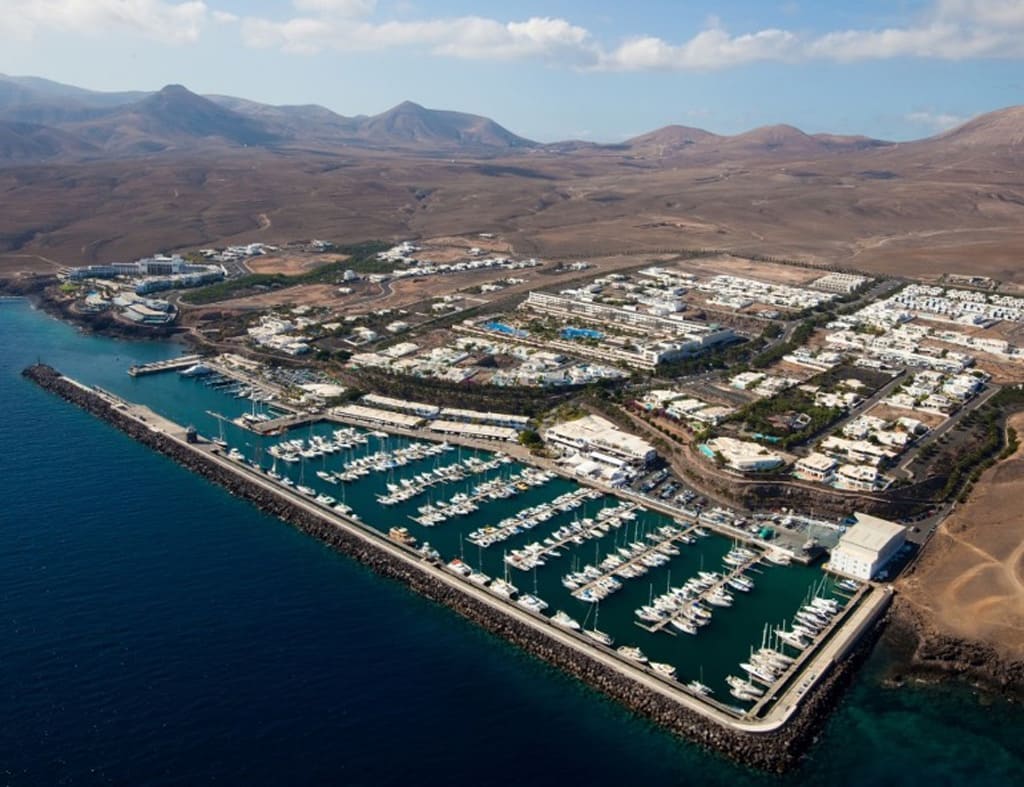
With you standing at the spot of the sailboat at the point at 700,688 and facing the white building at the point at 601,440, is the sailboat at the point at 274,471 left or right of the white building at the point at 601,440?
left

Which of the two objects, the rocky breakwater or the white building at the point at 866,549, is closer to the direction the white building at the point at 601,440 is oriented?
the rocky breakwater

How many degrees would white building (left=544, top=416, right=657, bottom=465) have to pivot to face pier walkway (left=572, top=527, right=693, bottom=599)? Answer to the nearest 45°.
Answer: approximately 45° to its left

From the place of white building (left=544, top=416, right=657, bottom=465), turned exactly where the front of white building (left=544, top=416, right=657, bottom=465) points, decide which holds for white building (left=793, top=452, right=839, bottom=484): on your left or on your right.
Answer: on your left

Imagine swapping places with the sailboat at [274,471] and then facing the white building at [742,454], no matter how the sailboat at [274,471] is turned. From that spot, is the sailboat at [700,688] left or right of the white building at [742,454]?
right

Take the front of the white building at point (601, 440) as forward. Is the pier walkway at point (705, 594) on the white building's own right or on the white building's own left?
on the white building's own left

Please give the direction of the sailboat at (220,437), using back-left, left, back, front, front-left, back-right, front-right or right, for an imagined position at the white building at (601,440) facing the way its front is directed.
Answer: front-right

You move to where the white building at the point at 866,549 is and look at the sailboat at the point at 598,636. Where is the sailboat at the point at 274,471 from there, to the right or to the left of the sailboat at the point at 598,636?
right

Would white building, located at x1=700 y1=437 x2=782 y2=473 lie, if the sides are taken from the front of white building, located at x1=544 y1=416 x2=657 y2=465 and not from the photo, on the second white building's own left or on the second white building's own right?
on the second white building's own left

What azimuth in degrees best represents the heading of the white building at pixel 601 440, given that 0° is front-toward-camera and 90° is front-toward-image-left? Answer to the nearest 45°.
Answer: approximately 45°

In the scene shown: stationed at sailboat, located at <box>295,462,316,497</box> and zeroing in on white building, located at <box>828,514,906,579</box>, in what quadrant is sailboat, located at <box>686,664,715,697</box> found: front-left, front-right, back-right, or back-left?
front-right

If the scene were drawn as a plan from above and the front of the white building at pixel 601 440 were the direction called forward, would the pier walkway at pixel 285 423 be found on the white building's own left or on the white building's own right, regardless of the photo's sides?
on the white building's own right

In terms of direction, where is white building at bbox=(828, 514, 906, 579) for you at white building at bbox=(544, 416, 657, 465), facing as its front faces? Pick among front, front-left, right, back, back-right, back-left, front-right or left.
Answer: left

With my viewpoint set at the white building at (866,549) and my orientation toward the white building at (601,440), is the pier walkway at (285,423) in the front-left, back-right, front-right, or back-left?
front-left

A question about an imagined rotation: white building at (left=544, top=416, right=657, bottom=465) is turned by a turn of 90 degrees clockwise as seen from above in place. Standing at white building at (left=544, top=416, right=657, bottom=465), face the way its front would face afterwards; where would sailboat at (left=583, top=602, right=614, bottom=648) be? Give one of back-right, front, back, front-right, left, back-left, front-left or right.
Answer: back-left
